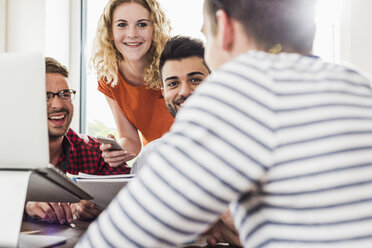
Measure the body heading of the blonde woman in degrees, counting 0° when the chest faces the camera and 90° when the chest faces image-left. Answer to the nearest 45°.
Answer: approximately 0°

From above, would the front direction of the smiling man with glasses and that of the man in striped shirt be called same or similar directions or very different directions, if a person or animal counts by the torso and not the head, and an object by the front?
very different directions

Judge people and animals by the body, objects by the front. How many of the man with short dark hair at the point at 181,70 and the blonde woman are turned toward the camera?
2

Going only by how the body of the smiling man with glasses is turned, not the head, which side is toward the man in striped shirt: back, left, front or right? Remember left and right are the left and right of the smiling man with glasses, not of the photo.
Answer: front

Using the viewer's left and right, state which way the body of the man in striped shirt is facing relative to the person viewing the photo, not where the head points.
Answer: facing away from the viewer and to the left of the viewer

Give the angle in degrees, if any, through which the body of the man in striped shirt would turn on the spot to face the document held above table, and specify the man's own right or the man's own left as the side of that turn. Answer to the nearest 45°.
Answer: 0° — they already face it

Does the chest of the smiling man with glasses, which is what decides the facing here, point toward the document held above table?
yes

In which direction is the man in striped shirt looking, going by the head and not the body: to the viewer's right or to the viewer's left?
to the viewer's left
